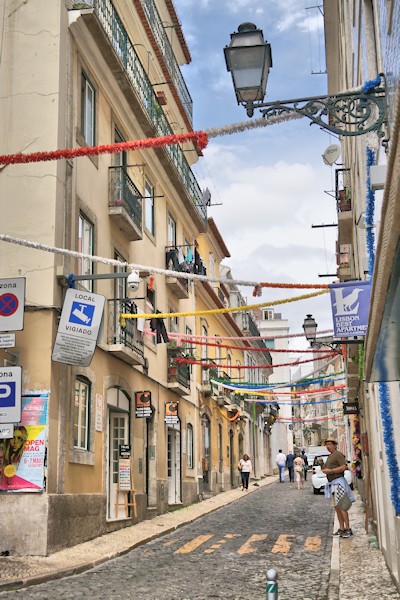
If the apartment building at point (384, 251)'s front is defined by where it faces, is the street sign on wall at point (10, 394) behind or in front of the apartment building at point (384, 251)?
in front

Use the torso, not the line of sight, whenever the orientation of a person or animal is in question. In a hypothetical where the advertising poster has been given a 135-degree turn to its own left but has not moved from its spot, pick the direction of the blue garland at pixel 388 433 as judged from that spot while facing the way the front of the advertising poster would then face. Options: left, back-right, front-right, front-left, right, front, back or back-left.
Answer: right

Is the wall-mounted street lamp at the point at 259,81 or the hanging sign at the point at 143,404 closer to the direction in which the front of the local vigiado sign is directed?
the wall-mounted street lamp

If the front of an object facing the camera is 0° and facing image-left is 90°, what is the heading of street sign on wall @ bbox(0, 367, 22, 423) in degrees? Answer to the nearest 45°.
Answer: approximately 0°

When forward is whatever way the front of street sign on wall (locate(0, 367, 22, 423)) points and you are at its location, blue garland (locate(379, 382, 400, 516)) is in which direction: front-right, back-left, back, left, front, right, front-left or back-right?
front-left

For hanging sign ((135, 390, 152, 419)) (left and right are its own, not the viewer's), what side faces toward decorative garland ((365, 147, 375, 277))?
front

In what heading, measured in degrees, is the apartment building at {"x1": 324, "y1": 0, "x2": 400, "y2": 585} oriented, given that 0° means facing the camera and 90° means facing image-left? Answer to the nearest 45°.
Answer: approximately 90°

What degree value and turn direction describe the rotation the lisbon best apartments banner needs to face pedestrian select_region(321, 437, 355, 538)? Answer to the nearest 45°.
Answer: approximately 180°

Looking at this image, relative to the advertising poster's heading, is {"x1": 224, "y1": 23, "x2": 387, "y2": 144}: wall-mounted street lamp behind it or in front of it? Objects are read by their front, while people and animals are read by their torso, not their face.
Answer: in front

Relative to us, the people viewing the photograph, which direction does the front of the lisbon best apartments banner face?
facing the viewer

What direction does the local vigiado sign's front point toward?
toward the camera

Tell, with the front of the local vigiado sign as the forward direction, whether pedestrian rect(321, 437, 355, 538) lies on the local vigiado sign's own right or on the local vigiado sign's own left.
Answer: on the local vigiado sign's own left
